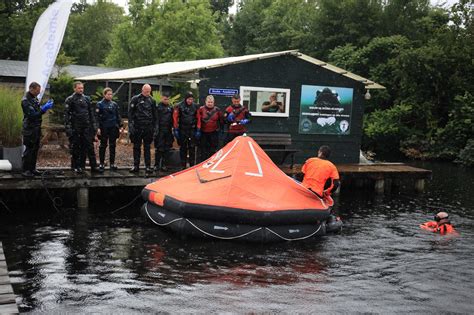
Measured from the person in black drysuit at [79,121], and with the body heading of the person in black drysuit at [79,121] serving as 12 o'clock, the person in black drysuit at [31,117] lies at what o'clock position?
the person in black drysuit at [31,117] is roughly at 2 o'clock from the person in black drysuit at [79,121].

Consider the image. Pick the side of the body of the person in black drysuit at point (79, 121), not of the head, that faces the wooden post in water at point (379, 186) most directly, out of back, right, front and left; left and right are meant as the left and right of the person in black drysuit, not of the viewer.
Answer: left

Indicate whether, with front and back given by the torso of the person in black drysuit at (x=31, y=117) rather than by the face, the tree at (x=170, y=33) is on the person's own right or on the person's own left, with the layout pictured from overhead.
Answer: on the person's own left

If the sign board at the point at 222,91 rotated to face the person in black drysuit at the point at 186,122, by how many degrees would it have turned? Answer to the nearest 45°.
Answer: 0° — it already faces them

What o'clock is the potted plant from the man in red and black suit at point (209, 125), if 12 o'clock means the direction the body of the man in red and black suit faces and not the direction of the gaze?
The potted plant is roughly at 3 o'clock from the man in red and black suit.

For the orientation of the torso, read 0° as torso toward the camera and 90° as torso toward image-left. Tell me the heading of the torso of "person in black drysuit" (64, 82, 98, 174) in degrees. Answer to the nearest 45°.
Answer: approximately 0°
